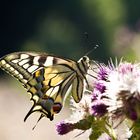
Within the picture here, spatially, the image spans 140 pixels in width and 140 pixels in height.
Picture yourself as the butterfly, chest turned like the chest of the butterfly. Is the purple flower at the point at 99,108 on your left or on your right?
on your right

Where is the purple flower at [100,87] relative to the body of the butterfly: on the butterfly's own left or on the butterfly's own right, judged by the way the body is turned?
on the butterfly's own right

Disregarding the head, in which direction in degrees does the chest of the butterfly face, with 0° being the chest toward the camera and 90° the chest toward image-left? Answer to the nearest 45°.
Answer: approximately 270°
